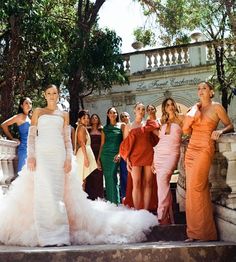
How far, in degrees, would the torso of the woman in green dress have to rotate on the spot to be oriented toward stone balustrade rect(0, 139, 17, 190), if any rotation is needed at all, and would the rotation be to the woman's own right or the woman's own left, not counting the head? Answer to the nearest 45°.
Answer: approximately 45° to the woman's own right

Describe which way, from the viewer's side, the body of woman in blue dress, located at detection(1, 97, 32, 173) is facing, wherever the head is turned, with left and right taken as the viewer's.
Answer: facing the viewer and to the right of the viewer

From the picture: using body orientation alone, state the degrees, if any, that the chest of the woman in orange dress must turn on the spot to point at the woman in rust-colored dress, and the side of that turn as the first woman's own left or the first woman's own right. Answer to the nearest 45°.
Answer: approximately 90° to the first woman's own right

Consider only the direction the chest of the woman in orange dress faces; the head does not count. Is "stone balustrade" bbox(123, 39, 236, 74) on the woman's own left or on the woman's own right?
on the woman's own right

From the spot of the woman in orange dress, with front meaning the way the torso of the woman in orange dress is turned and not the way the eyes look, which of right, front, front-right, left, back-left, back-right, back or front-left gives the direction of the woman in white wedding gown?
front-right

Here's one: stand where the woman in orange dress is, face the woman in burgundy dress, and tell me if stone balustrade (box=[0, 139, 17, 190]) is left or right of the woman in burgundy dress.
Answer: left

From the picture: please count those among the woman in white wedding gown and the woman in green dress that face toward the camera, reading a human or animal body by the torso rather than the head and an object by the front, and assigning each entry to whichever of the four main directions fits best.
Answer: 2

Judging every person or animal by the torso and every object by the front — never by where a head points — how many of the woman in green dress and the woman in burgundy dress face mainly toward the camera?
2

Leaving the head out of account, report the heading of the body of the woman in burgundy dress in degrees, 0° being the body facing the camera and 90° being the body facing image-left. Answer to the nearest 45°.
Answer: approximately 0°

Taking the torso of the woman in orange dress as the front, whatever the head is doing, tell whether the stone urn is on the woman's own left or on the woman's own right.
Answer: on the woman's own right

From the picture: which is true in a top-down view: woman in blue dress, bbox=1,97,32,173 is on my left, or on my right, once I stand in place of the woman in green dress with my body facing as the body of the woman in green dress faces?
on my right
